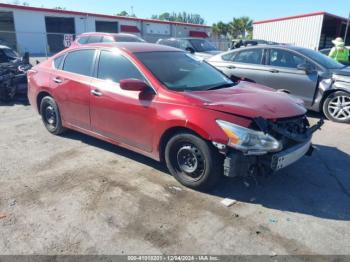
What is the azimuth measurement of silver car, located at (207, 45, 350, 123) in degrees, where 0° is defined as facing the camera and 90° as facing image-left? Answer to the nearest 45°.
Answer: approximately 315°

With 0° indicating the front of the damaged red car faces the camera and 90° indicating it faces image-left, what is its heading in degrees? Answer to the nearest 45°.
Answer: approximately 315°

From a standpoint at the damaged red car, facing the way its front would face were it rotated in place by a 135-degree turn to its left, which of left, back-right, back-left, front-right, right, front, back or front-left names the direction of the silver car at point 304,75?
front-right
